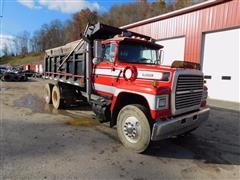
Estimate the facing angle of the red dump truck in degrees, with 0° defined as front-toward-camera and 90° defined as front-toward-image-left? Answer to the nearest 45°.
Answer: approximately 315°

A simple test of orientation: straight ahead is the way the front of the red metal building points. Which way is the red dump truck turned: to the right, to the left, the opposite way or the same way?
to the left

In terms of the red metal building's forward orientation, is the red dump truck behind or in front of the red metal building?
in front

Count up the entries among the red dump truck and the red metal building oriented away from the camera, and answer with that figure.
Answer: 0

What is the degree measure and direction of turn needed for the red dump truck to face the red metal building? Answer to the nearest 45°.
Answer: approximately 90° to its left
